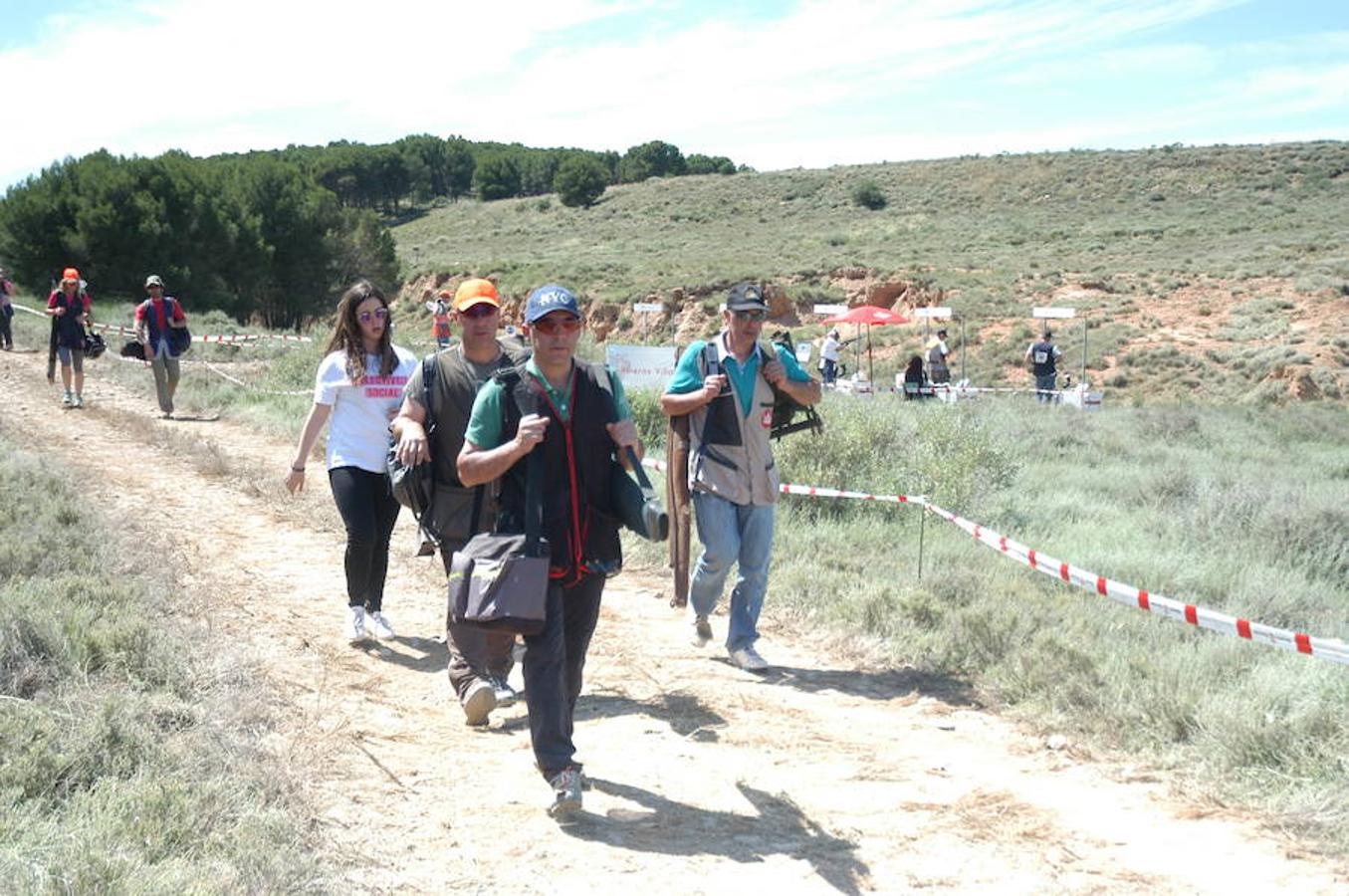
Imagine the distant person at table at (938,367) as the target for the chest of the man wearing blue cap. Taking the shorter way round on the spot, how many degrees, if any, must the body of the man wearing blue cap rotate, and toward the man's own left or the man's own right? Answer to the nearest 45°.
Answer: approximately 180°

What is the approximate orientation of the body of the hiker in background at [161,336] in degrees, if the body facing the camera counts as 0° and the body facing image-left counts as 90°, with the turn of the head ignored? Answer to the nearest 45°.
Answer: approximately 0°

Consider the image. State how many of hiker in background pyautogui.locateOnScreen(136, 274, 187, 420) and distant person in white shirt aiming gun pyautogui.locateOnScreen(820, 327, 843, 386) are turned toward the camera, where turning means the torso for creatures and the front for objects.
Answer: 1

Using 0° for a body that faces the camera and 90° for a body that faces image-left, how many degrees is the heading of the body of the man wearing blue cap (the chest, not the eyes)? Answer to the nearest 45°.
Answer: approximately 0°

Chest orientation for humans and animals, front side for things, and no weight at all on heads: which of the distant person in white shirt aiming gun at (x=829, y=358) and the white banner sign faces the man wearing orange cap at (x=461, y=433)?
the white banner sign

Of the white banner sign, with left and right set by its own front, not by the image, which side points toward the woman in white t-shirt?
front

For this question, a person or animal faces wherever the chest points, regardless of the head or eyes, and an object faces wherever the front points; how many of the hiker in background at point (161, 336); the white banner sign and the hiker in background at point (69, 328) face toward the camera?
3

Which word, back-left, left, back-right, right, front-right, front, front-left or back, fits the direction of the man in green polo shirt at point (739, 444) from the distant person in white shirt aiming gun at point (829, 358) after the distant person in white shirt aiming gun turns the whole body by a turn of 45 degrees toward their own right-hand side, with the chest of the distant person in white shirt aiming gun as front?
front-right

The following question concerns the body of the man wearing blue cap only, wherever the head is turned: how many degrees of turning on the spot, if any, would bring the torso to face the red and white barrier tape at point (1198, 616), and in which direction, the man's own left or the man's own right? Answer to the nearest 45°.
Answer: approximately 90° to the man's own left
